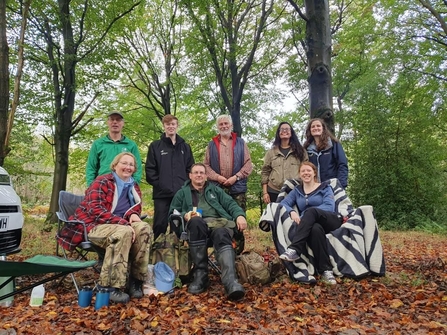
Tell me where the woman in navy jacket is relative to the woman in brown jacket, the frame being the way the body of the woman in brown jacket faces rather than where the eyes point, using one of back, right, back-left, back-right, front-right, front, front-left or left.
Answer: left

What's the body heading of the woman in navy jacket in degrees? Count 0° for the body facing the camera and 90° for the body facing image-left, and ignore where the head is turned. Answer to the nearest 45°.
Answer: approximately 45°

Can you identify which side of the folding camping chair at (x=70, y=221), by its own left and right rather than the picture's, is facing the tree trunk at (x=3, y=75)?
back

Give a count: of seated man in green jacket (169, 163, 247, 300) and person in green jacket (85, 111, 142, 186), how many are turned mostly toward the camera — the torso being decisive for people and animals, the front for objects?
2

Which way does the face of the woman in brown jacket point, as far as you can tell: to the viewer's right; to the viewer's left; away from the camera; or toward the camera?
toward the camera

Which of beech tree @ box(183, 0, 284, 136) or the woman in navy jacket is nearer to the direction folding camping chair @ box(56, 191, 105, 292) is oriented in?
the woman in navy jacket

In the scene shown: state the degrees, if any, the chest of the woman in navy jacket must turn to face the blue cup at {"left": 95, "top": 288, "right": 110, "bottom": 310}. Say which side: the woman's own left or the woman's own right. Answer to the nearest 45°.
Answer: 0° — they already face it

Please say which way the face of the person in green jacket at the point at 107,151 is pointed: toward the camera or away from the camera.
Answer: toward the camera

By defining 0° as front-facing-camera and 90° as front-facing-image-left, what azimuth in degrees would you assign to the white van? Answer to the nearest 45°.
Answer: approximately 315°

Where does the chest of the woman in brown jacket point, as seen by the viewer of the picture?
toward the camera

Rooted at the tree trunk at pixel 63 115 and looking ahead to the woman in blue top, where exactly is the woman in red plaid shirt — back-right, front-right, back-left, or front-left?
front-right

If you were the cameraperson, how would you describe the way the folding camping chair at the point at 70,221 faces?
facing the viewer and to the right of the viewer

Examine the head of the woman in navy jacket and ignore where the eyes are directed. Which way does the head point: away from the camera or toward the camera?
toward the camera

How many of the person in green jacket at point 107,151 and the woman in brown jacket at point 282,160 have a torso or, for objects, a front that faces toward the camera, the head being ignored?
2

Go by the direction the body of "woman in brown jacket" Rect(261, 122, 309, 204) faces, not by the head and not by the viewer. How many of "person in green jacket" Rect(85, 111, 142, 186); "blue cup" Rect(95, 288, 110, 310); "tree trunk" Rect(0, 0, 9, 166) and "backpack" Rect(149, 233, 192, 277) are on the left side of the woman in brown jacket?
0

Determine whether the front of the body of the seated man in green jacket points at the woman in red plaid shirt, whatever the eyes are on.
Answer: no

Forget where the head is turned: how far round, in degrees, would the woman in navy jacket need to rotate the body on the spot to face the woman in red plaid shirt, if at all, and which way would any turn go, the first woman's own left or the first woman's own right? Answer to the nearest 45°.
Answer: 0° — they already face them

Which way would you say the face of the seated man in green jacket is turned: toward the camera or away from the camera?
toward the camera

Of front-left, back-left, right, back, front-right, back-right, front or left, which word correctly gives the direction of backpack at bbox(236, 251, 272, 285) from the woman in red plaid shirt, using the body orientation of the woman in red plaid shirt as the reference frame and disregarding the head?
front-left
